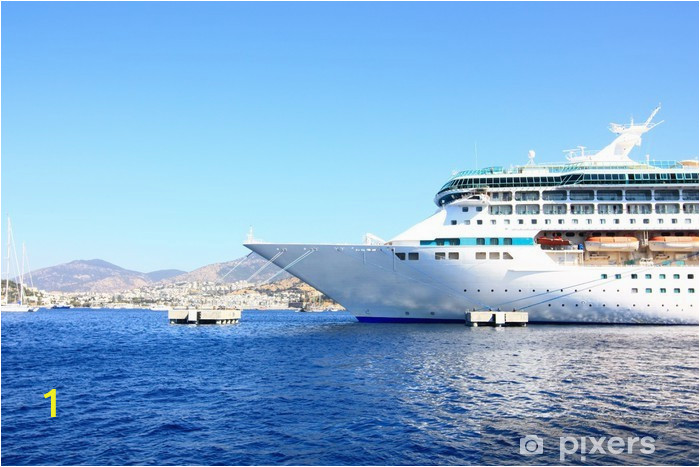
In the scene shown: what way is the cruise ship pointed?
to the viewer's left

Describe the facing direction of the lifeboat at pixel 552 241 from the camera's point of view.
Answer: facing to the left of the viewer
